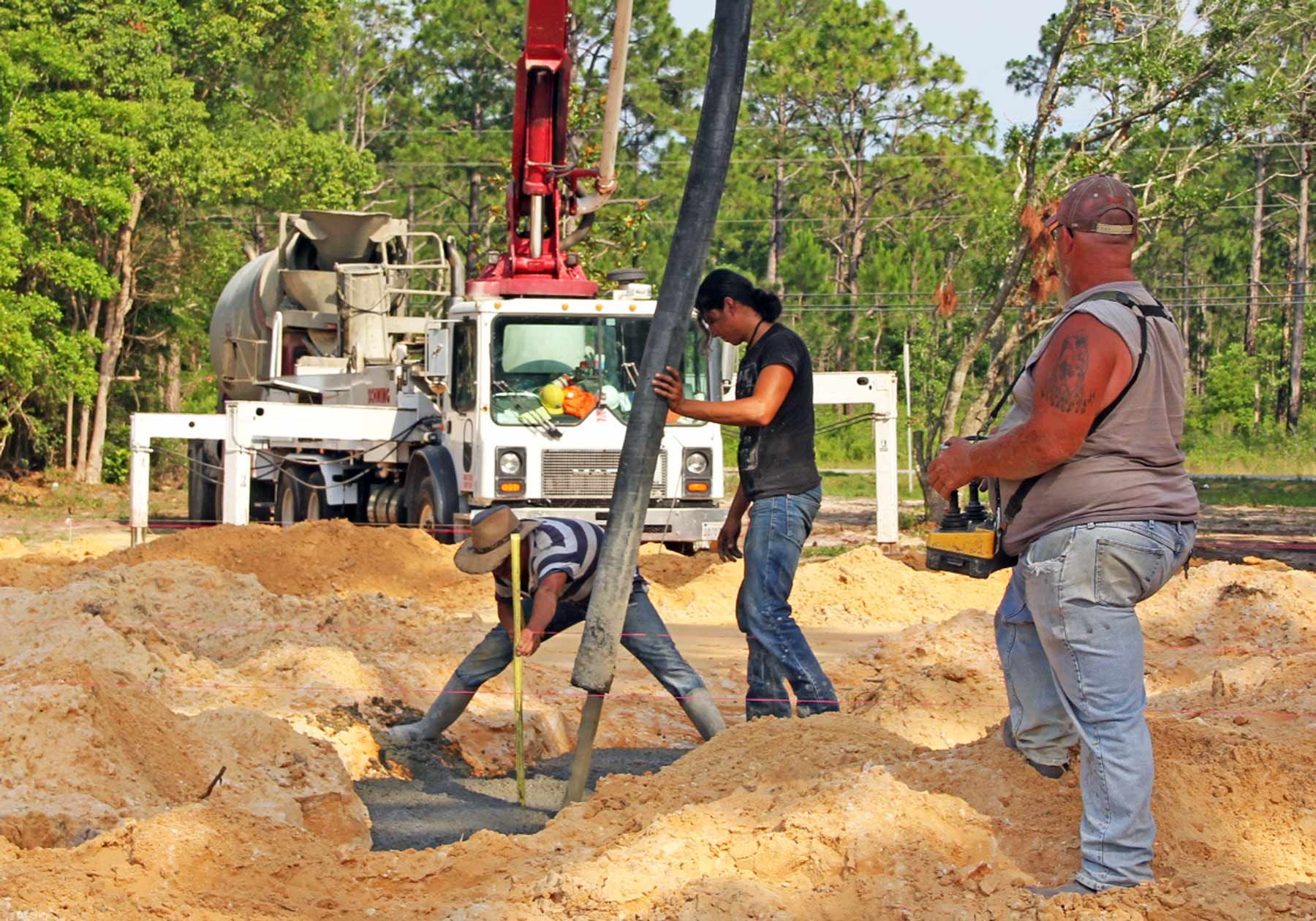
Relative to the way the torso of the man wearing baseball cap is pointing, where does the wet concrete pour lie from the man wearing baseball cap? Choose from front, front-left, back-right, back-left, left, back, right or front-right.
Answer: front

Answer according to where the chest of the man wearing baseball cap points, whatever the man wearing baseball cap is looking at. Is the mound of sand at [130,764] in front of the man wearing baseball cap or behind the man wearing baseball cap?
in front

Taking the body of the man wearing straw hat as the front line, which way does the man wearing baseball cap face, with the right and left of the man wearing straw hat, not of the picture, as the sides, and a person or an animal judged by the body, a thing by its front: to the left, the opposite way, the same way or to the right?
to the right

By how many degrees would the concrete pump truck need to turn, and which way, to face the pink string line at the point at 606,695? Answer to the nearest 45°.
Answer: approximately 45° to its right

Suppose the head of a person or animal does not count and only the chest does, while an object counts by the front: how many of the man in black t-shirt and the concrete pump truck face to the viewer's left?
1

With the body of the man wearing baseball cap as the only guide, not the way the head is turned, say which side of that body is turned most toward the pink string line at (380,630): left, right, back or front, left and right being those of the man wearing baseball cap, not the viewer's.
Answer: front

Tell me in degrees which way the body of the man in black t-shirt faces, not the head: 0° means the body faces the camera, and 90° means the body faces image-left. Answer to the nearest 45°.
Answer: approximately 90°

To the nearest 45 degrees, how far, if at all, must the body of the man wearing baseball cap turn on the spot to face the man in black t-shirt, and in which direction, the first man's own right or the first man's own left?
0° — they already face them

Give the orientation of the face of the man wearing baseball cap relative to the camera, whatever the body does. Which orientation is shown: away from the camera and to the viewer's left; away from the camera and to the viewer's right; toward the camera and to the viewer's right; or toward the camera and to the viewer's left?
away from the camera and to the viewer's left

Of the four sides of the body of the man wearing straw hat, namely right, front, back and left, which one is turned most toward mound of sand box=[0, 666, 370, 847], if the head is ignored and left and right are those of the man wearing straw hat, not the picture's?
front

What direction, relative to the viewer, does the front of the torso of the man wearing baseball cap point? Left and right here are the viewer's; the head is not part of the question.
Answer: facing away from the viewer and to the left of the viewer

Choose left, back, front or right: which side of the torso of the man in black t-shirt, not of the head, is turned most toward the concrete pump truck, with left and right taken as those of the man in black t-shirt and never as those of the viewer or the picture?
right

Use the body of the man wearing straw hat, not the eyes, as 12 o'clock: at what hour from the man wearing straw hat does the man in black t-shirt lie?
The man in black t-shirt is roughly at 8 o'clock from the man wearing straw hat.

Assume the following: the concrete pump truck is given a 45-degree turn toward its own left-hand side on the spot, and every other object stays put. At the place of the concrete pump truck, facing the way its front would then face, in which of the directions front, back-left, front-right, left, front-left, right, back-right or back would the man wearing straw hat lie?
right
